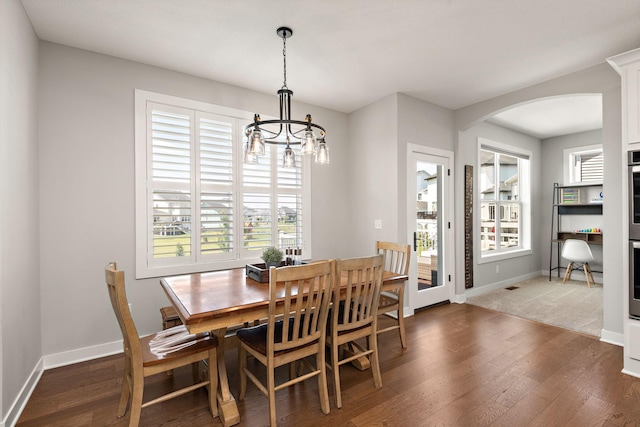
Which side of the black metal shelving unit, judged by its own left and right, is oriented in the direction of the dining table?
front

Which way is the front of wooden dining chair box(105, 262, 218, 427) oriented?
to the viewer's right

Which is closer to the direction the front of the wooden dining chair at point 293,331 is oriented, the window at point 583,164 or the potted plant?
the potted plant

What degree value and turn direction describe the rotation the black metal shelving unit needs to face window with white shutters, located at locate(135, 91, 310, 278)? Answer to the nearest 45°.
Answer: approximately 45° to its right

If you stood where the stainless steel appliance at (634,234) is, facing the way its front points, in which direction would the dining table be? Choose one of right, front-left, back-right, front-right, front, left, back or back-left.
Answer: front-right

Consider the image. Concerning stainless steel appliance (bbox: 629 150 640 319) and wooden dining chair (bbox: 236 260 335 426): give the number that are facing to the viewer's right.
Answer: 0

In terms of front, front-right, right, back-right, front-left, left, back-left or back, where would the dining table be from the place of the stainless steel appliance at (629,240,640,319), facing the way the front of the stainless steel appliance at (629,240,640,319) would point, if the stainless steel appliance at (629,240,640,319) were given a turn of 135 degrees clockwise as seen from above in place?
left

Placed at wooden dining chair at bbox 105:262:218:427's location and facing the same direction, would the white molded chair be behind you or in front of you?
in front

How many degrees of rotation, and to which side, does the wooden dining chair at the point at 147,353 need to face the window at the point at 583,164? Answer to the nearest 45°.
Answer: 0° — it already faces it

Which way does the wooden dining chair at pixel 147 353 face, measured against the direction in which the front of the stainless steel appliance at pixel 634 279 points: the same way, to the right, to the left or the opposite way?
the opposite way

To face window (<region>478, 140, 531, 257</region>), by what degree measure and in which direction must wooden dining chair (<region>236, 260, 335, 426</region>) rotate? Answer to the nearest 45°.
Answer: approximately 90° to its right
